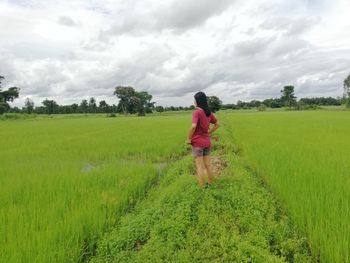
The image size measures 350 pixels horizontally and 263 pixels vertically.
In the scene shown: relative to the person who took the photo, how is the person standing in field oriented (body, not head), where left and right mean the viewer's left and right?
facing away from the viewer and to the left of the viewer
